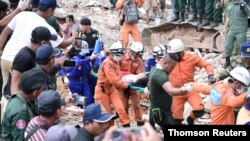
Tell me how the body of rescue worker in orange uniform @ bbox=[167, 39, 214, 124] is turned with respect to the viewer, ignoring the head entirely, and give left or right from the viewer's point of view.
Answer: facing the viewer and to the left of the viewer

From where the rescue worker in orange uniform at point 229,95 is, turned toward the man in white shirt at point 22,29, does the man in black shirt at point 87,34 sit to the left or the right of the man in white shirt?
right

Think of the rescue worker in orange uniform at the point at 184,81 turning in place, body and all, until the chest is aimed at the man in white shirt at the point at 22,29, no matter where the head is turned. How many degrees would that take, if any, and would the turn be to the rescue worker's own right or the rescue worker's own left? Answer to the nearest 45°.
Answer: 0° — they already face them

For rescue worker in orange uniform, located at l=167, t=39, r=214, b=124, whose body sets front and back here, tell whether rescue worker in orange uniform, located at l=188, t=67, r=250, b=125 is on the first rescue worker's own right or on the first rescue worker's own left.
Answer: on the first rescue worker's own left

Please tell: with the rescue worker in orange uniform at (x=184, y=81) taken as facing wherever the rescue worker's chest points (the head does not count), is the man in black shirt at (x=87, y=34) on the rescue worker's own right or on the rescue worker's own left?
on the rescue worker's own right

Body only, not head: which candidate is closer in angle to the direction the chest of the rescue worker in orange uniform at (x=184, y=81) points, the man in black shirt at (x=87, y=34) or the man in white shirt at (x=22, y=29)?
the man in white shirt

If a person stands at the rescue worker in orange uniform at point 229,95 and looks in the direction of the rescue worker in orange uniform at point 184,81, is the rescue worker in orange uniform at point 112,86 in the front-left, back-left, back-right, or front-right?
front-left
